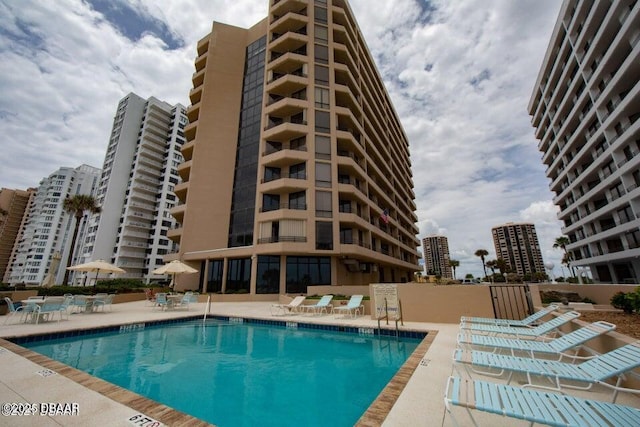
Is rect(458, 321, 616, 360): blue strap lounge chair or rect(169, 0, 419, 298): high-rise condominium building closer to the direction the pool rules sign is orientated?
the blue strap lounge chair

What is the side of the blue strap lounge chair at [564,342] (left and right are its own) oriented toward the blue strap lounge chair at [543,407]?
left

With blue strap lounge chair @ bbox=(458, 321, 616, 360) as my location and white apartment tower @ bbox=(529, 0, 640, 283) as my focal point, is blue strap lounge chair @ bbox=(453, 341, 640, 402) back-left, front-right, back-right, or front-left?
back-right

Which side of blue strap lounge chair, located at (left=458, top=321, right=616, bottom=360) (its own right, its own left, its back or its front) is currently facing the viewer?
left

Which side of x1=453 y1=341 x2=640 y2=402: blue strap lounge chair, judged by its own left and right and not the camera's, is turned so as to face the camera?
left

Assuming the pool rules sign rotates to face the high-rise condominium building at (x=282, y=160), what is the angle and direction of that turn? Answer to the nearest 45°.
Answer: approximately 135° to its right
